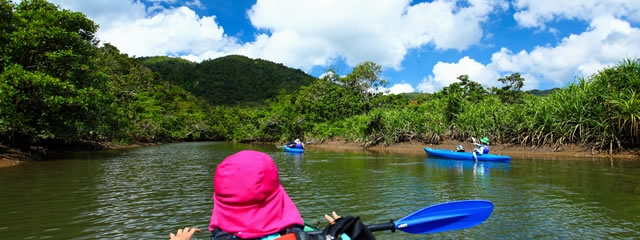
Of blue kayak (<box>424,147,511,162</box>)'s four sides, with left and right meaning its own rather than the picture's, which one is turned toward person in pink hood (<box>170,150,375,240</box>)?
left

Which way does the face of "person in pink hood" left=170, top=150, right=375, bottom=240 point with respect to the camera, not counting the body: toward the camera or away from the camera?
away from the camera

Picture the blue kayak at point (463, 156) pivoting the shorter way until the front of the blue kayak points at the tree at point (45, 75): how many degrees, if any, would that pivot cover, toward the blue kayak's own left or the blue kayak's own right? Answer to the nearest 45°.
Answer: approximately 45° to the blue kayak's own left

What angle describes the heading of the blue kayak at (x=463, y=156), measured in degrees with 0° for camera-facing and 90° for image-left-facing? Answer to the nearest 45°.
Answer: approximately 90°

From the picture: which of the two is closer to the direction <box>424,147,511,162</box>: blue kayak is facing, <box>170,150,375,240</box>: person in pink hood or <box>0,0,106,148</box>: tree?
the tree
